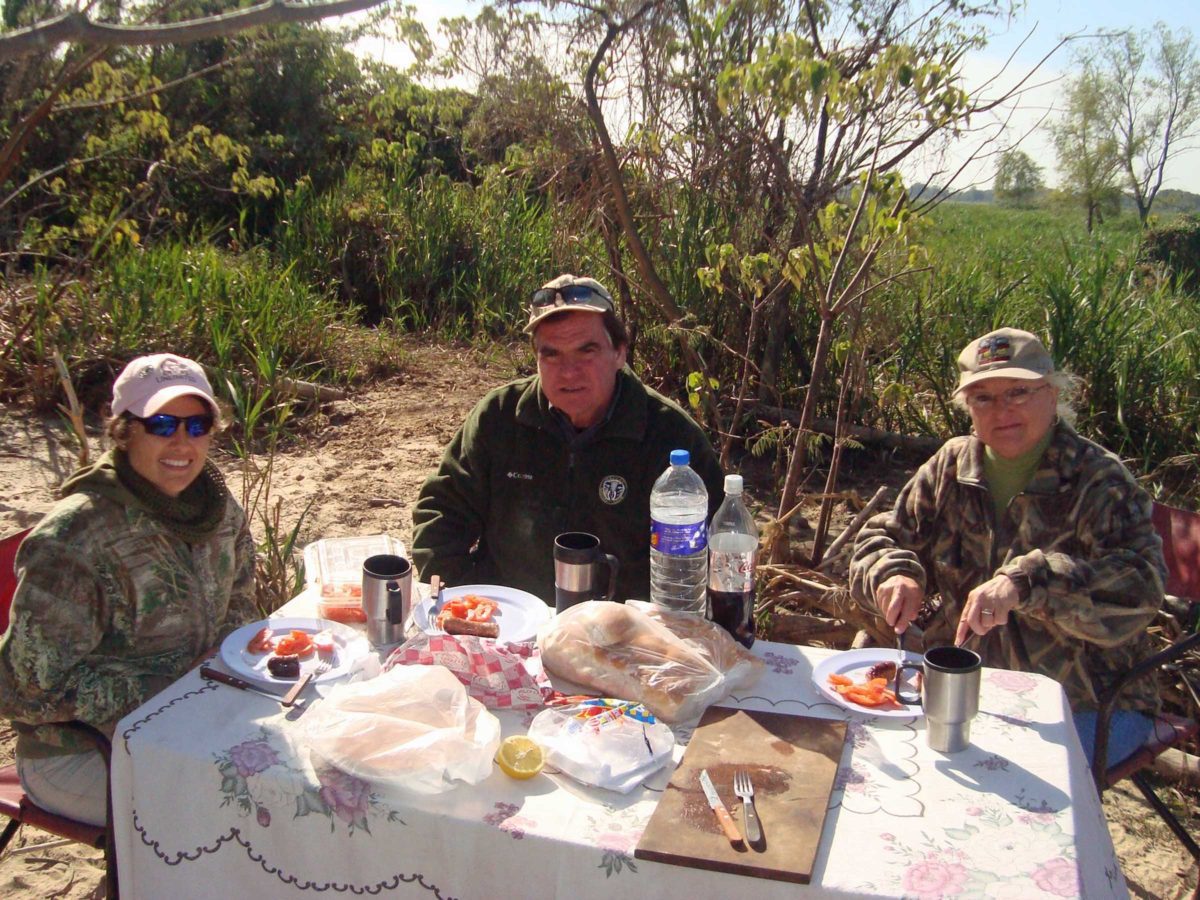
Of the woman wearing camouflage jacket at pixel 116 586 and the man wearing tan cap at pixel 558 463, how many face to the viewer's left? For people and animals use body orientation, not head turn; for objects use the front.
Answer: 0

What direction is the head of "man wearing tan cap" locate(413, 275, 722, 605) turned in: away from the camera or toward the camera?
toward the camera

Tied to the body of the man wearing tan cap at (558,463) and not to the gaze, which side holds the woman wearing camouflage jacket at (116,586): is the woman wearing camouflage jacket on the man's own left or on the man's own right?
on the man's own right

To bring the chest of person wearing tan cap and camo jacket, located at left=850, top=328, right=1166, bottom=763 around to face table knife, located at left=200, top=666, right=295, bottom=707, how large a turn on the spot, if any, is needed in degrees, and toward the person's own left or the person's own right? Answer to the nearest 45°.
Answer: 0° — they already face it

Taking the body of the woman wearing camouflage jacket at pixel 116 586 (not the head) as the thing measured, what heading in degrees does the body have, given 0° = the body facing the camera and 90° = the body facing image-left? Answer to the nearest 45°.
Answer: approximately 315°

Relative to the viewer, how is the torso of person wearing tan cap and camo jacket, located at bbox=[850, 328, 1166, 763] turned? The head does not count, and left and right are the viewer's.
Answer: facing the viewer and to the left of the viewer

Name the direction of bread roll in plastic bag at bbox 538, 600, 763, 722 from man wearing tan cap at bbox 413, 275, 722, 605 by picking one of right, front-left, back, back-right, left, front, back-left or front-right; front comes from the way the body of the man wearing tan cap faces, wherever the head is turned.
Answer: front

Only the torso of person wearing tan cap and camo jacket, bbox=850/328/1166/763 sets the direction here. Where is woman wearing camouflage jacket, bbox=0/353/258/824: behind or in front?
in front

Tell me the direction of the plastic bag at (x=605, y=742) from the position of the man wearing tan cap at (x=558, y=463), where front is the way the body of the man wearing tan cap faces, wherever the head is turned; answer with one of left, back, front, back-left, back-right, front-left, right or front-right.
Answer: front

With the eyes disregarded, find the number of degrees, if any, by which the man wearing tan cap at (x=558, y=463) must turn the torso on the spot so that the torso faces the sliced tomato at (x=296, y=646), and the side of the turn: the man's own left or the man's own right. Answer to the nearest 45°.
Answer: approximately 45° to the man's own right

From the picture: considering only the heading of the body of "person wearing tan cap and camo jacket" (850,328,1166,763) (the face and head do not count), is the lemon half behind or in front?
in front

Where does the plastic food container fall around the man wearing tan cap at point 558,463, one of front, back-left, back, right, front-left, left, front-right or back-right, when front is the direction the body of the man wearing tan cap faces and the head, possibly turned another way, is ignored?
front-right

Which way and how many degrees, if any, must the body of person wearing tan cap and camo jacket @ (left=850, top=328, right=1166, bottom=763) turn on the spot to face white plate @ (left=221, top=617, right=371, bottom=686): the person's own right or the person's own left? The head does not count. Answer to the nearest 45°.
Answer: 0° — they already face it

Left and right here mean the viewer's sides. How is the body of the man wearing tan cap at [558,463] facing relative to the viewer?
facing the viewer

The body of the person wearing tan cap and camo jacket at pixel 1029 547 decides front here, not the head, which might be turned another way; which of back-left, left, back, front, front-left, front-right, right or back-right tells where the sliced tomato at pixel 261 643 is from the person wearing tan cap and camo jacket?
front

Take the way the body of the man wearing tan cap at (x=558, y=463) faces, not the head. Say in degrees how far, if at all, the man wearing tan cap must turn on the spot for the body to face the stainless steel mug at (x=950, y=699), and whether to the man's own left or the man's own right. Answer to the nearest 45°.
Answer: approximately 45° to the man's own left

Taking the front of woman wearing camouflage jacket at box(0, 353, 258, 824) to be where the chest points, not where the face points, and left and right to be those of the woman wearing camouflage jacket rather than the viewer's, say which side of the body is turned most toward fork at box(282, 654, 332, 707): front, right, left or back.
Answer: front

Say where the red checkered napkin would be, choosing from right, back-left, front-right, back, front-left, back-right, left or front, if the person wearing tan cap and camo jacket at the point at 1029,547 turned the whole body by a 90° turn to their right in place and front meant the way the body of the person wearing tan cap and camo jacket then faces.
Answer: left
